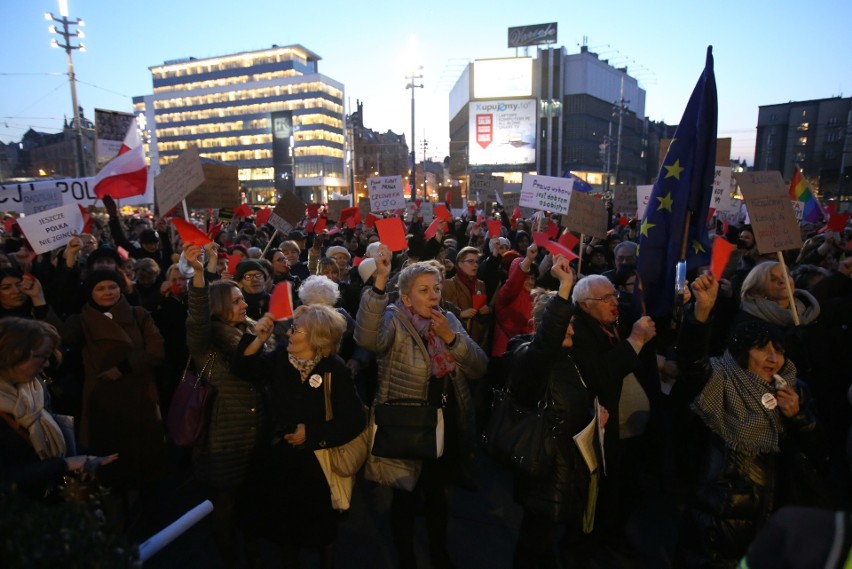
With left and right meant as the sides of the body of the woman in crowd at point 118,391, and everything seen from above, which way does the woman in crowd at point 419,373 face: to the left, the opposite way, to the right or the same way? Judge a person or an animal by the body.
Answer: the same way

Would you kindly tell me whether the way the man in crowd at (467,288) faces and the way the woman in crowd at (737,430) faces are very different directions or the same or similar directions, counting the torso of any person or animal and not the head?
same or similar directions

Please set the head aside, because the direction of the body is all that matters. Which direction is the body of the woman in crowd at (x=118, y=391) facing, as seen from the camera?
toward the camera

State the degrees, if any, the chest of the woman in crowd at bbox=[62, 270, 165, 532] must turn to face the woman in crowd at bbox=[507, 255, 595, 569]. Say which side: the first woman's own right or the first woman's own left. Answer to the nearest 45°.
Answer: approximately 45° to the first woman's own left

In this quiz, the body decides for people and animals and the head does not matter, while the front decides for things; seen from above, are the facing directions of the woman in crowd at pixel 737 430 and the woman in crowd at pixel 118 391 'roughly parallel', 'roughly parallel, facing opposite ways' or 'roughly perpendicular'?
roughly parallel

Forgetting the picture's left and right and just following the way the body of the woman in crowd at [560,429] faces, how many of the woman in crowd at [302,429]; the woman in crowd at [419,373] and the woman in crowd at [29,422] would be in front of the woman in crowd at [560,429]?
0

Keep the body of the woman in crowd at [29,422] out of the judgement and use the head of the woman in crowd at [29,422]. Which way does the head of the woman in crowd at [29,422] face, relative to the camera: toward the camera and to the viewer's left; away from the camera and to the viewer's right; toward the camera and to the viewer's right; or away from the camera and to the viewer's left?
toward the camera and to the viewer's right

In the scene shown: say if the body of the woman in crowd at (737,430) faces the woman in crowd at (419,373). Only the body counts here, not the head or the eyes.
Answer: no

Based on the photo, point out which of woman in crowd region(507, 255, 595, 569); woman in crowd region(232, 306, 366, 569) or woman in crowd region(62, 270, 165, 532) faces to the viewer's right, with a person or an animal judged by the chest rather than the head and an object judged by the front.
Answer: woman in crowd region(507, 255, 595, 569)

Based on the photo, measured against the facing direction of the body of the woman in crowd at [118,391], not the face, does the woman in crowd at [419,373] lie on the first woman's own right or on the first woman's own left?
on the first woman's own left

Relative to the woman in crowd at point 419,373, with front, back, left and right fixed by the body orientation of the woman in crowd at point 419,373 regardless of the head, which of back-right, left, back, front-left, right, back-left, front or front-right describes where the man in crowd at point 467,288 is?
back-left

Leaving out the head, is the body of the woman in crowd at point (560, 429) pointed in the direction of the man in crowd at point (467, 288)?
no

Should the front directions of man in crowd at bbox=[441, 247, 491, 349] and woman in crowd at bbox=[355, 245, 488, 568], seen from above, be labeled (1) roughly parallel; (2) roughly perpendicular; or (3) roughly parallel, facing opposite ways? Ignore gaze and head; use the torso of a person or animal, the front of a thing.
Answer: roughly parallel

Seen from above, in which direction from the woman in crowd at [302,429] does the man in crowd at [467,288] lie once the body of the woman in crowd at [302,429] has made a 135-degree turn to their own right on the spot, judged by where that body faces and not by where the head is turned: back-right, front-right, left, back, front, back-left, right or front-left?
front-right

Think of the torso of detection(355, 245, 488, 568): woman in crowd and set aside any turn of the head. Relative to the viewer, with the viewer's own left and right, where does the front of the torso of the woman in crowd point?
facing the viewer and to the right of the viewer

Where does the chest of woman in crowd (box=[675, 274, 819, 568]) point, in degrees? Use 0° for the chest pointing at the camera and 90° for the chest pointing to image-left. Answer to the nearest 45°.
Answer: approximately 315°

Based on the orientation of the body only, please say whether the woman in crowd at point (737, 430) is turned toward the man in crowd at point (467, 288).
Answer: no

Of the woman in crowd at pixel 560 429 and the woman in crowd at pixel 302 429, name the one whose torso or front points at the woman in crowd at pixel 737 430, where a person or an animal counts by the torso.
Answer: the woman in crowd at pixel 560 429
